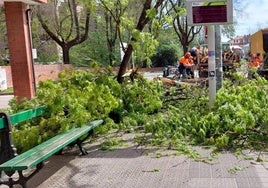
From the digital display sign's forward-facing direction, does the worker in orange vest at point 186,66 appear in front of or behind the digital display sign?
behind

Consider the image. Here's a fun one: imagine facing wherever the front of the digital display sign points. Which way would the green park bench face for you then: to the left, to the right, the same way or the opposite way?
to the left

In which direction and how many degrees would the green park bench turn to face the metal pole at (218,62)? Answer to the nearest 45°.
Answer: approximately 90° to its left

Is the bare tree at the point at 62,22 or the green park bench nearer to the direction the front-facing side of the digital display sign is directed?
the green park bench

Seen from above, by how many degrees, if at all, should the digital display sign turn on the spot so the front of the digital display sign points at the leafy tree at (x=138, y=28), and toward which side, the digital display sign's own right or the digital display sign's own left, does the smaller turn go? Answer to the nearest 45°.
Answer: approximately 135° to the digital display sign's own right

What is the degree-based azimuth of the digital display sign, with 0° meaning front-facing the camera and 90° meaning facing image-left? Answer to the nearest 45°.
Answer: approximately 0°

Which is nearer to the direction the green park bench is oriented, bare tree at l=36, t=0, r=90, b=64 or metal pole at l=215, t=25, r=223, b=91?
the metal pole

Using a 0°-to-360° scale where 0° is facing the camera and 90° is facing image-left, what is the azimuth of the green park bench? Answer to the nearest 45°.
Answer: approximately 315°

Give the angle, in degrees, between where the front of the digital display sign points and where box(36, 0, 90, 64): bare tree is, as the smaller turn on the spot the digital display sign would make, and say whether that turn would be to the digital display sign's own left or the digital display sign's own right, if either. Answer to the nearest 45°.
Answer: approximately 135° to the digital display sign's own right

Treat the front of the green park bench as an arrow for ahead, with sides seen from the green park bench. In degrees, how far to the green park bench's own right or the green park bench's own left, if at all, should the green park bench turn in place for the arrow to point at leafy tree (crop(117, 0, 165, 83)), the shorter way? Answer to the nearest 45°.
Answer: approximately 90° to the green park bench's own left

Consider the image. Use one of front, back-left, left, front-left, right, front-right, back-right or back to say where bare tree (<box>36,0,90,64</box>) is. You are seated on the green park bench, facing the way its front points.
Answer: back-left
